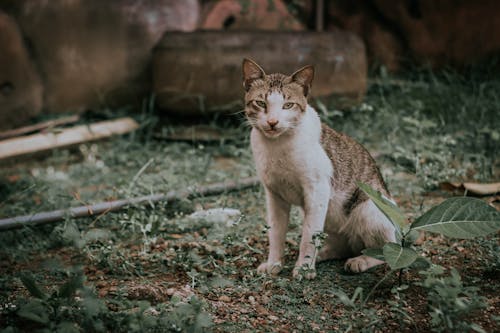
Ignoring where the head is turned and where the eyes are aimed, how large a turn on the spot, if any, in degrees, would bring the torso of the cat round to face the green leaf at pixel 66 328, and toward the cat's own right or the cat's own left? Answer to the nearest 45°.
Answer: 0° — it already faces it

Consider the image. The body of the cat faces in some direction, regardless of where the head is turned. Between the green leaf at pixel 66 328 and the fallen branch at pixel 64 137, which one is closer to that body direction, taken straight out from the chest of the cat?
the green leaf

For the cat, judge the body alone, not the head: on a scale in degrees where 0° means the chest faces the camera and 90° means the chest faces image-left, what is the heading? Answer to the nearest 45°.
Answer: approximately 45°

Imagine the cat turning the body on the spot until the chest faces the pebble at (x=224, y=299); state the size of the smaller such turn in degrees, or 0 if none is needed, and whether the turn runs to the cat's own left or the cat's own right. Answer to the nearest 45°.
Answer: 0° — it already faces it

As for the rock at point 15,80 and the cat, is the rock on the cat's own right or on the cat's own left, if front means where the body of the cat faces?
on the cat's own right

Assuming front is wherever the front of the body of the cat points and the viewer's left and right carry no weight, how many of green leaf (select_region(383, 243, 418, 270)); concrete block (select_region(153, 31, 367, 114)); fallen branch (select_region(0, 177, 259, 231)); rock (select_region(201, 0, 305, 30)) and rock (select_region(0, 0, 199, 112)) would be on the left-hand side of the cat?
1

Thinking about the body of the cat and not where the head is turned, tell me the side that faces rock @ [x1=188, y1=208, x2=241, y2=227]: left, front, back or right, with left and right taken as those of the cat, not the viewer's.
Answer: right

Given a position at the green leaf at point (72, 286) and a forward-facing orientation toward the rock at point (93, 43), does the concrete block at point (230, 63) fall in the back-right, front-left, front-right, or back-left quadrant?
front-right

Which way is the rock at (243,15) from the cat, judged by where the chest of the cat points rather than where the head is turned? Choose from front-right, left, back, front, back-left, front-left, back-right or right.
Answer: back-right

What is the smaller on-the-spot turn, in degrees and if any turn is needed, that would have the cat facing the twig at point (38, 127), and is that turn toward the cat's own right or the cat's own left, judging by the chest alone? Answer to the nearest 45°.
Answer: approximately 90° to the cat's own right

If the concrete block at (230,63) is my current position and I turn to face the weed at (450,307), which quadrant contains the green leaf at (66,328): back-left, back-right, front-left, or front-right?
front-right

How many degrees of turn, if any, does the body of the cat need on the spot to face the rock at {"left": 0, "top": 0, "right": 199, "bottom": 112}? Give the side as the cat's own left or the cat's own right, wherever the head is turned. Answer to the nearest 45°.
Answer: approximately 90° to the cat's own right

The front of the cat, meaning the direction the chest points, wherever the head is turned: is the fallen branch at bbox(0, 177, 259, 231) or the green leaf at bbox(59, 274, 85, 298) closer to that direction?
the green leaf

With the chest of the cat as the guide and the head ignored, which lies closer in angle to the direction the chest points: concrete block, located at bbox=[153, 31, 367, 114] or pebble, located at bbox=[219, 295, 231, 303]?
the pebble
